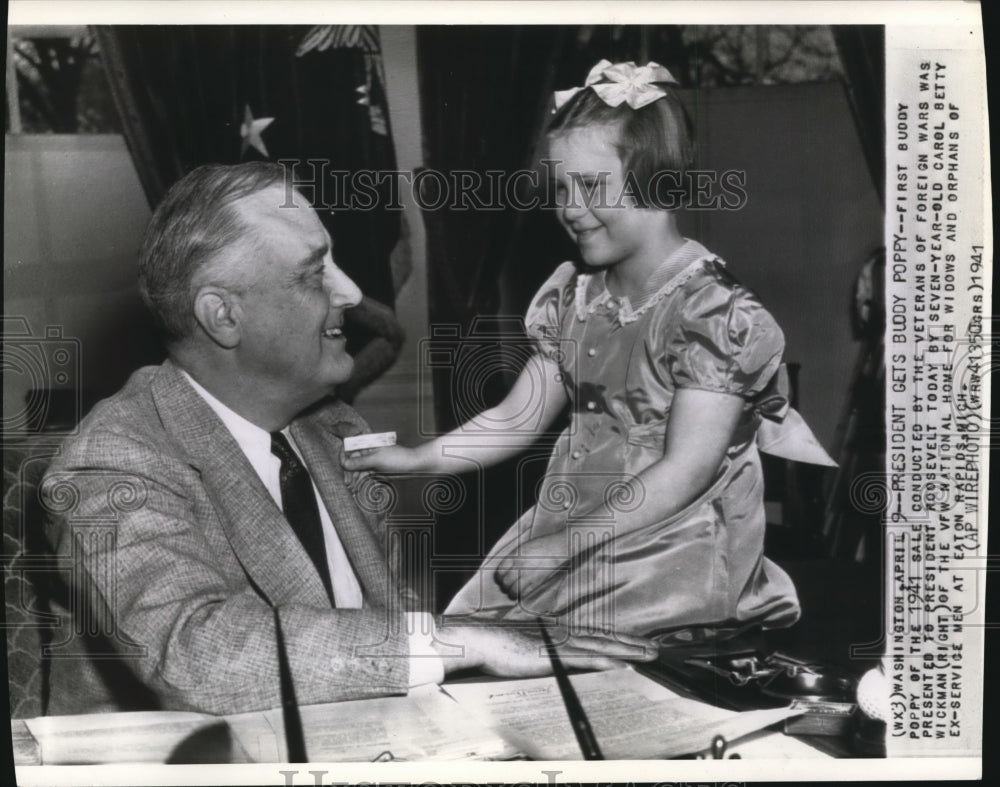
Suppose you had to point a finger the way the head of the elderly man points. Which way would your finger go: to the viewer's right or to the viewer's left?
to the viewer's right

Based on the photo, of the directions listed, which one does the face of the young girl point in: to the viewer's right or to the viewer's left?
to the viewer's left

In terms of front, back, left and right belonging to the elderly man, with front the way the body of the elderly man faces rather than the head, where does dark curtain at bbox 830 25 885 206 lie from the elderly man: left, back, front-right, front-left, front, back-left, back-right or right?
front-left

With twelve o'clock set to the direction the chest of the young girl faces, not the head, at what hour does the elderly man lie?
The elderly man is roughly at 1 o'clock from the young girl.

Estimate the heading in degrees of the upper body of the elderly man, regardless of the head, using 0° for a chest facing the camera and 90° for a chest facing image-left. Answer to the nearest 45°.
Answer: approximately 315°

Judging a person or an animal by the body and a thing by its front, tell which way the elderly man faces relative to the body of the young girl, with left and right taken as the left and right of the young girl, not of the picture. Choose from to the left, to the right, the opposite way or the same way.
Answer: to the left

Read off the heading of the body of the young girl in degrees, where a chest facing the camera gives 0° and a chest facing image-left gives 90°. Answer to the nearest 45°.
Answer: approximately 45°
